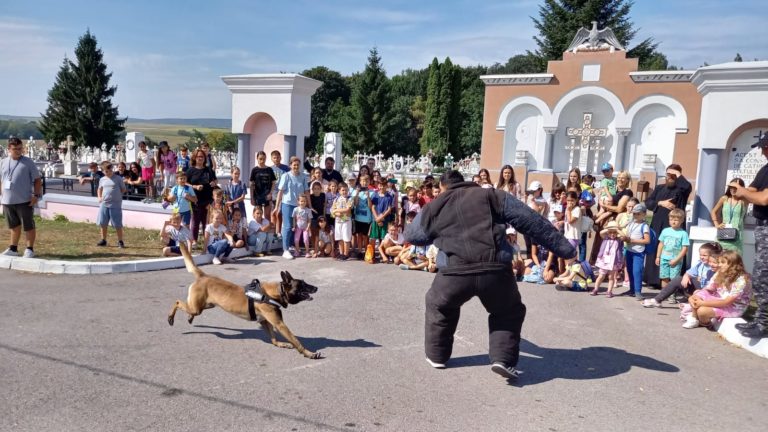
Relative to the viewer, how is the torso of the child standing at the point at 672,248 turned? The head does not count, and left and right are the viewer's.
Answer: facing the viewer and to the left of the viewer

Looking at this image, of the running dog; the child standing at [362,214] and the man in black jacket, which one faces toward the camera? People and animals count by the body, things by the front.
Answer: the child standing

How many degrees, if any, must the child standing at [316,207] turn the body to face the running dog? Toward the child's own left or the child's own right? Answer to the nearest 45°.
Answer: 0° — they already face it

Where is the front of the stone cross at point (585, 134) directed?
toward the camera

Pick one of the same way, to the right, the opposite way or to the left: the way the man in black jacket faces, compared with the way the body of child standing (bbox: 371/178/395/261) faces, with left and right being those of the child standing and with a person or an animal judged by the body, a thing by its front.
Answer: the opposite way

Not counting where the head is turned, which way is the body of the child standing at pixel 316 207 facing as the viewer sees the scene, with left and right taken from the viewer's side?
facing the viewer

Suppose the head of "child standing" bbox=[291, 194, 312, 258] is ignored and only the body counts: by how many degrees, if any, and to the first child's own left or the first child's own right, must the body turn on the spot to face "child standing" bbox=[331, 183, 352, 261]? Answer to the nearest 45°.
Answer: approximately 90° to the first child's own left

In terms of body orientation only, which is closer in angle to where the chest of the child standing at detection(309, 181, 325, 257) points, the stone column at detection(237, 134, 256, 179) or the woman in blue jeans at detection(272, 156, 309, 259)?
the woman in blue jeans

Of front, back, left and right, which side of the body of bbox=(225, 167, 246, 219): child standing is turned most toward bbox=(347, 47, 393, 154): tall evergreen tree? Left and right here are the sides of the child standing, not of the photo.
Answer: back

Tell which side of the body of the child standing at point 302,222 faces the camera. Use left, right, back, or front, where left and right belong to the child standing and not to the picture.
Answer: front

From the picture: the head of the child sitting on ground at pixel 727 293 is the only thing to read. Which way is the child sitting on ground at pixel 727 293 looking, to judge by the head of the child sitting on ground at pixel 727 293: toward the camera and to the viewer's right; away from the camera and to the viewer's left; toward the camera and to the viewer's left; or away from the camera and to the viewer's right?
toward the camera and to the viewer's left

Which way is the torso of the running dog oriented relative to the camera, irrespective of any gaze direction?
to the viewer's right
